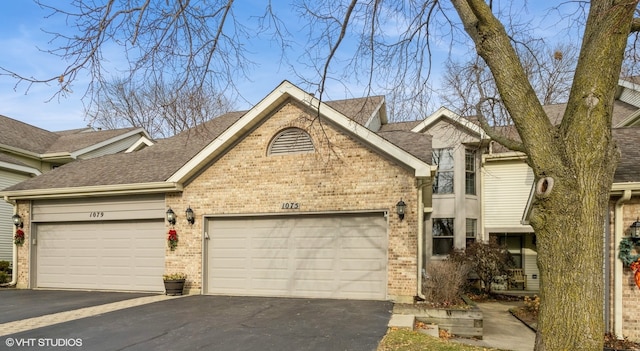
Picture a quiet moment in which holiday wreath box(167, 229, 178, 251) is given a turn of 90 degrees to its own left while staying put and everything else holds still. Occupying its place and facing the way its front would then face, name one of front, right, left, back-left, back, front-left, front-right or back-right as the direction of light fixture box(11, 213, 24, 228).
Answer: back-left

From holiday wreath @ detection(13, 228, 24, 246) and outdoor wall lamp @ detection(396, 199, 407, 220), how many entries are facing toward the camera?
2

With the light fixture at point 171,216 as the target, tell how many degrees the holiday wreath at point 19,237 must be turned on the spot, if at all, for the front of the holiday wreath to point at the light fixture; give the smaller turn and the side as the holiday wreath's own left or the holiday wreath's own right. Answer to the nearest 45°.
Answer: approximately 45° to the holiday wreath's own left

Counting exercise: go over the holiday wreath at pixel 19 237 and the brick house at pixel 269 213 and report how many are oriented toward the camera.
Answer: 2

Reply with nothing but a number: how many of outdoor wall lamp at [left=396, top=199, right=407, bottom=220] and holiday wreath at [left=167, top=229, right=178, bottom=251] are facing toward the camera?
2

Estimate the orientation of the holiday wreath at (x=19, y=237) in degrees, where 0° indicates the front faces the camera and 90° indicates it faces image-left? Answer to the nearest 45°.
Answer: approximately 0°

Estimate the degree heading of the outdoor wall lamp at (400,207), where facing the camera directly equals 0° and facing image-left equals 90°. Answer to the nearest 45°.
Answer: approximately 0°

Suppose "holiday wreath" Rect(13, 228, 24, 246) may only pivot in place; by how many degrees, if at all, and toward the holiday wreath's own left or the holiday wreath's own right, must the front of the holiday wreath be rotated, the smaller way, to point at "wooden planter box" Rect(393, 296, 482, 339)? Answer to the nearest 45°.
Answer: approximately 45° to the holiday wreath's own left

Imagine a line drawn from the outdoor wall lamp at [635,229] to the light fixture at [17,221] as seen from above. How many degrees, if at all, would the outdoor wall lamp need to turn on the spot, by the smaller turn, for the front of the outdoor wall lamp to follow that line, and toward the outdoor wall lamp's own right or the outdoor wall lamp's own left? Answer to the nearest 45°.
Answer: approximately 45° to the outdoor wall lamp's own right
